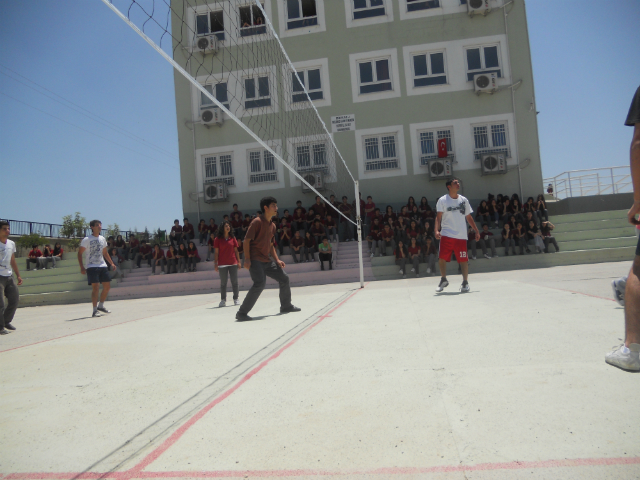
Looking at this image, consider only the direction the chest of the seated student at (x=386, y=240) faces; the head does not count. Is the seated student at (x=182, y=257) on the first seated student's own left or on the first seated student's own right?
on the first seated student's own right

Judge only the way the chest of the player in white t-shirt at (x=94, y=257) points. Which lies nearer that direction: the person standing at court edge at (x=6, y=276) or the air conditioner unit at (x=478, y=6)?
the air conditioner unit

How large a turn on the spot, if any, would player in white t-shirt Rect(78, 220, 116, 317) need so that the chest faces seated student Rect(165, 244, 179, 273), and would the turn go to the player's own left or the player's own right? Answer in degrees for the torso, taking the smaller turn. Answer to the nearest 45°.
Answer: approximately 135° to the player's own left

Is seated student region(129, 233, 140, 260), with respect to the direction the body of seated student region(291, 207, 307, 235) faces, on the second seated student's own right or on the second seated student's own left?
on the second seated student's own right

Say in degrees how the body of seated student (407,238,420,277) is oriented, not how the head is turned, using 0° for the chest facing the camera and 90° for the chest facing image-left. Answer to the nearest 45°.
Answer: approximately 0°

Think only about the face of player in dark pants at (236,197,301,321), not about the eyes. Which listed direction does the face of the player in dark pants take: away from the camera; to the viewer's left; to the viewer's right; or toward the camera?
to the viewer's right

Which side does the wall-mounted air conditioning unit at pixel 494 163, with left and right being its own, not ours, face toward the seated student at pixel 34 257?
right

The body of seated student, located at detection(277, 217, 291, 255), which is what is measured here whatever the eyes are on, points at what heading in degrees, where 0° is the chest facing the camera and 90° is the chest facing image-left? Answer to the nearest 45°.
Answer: approximately 0°
